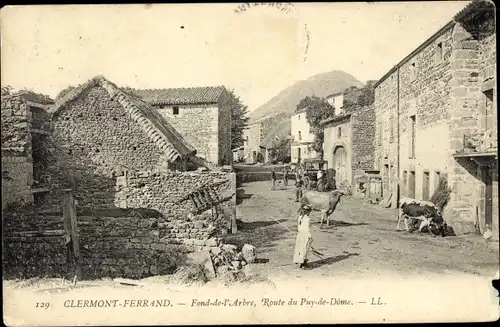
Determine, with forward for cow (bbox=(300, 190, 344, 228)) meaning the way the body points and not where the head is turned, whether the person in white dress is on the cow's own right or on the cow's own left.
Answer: on the cow's own right

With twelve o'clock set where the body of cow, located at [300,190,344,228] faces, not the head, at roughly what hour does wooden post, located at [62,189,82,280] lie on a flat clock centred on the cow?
The wooden post is roughly at 5 o'clock from the cow.

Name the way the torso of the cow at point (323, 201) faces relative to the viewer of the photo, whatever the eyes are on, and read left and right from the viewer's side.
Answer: facing to the right of the viewer

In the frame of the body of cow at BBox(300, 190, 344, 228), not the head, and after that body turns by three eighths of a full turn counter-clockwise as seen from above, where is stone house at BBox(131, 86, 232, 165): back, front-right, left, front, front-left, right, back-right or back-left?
front

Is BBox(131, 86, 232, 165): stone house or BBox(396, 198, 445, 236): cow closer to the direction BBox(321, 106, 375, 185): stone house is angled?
the stone house

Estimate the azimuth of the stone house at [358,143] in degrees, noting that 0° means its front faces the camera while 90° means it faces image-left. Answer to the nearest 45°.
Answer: approximately 45°

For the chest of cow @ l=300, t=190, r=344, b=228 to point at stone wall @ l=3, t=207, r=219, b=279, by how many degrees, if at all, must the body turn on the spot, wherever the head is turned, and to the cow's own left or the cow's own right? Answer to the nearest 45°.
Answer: approximately 135° to the cow's own right

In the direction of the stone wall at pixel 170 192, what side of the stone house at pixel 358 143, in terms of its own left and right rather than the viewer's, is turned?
front

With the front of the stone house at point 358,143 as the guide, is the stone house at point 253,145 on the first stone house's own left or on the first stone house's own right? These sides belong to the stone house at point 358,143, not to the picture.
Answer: on the first stone house's own right
